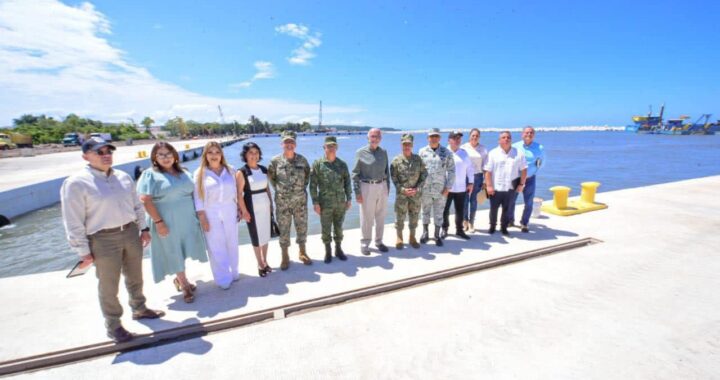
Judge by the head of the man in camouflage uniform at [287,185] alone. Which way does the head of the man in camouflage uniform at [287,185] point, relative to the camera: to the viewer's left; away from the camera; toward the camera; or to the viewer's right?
toward the camera

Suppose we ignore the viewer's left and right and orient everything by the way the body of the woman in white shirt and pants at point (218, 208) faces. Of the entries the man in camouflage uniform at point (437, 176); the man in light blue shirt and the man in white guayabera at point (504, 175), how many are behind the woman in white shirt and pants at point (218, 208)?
0

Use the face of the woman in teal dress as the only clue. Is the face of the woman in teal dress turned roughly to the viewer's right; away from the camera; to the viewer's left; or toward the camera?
toward the camera

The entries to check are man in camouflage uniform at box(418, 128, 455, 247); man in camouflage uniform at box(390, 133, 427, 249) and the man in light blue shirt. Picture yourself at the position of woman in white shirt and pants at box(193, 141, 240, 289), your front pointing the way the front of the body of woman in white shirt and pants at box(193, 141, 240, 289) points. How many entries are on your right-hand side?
0

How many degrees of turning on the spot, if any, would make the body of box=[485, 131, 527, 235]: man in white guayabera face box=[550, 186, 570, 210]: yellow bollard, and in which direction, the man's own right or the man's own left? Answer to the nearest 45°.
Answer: approximately 135° to the man's own left

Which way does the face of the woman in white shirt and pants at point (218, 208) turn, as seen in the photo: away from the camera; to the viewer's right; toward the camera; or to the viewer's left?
toward the camera

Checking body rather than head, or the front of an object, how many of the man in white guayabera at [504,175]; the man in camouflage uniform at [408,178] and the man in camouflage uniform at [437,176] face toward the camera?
3

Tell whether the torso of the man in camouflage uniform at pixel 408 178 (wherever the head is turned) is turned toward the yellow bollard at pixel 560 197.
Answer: no

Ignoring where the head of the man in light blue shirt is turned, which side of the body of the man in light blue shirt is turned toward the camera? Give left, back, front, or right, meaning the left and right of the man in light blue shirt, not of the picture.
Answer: front

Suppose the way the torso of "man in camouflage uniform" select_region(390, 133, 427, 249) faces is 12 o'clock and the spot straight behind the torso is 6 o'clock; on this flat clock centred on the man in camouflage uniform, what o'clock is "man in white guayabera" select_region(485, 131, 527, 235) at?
The man in white guayabera is roughly at 8 o'clock from the man in camouflage uniform.

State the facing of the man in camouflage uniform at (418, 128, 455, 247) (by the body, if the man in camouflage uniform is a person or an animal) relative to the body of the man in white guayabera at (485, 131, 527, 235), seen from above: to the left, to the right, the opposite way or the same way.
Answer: the same way

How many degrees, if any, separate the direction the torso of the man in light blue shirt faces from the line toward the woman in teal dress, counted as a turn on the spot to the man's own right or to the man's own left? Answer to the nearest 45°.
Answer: approximately 45° to the man's own right

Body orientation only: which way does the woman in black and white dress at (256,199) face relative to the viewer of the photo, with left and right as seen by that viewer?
facing the viewer and to the right of the viewer

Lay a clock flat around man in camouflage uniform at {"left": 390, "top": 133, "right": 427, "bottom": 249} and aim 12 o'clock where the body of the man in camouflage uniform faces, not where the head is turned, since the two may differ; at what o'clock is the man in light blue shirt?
The man in light blue shirt is roughly at 8 o'clock from the man in camouflage uniform.

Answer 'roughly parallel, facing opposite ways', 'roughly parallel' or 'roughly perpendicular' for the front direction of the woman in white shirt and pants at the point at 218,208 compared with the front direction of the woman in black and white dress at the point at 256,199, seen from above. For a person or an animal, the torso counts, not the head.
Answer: roughly parallel

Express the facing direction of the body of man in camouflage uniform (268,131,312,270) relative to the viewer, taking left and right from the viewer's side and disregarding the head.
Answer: facing the viewer
